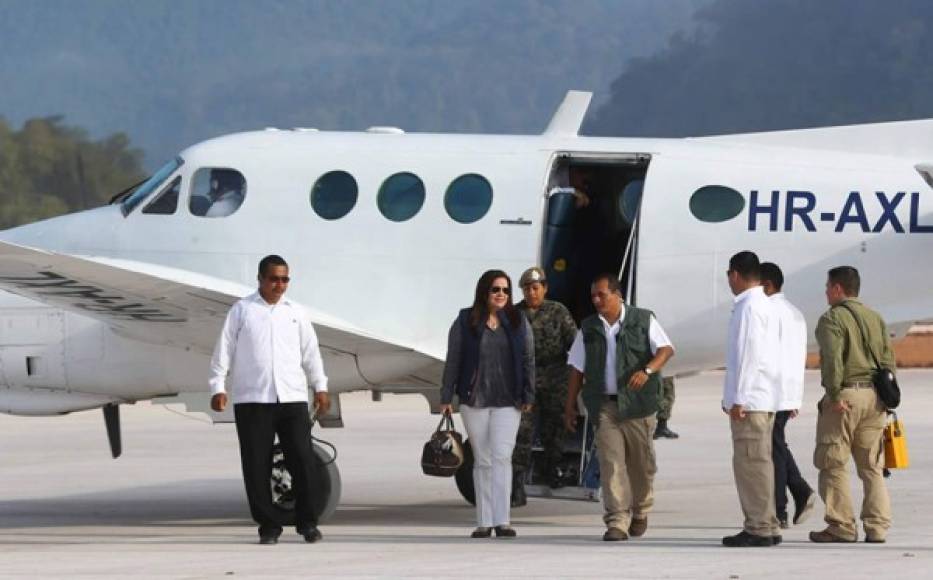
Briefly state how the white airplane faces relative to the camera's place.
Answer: facing to the left of the viewer

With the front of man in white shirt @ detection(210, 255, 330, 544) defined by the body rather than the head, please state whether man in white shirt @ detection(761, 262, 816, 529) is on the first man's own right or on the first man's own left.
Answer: on the first man's own left

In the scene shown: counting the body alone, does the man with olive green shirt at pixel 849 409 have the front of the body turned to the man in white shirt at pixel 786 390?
yes

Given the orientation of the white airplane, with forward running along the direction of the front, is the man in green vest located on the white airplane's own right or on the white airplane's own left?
on the white airplane's own left

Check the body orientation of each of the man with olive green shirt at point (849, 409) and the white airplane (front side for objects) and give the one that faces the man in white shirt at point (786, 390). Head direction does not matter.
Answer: the man with olive green shirt

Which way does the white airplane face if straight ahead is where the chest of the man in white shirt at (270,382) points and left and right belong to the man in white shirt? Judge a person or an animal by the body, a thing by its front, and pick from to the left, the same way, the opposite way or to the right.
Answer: to the right

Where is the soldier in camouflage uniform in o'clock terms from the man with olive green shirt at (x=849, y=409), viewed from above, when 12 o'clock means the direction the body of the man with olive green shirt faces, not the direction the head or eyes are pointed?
The soldier in camouflage uniform is roughly at 11 o'clock from the man with olive green shirt.

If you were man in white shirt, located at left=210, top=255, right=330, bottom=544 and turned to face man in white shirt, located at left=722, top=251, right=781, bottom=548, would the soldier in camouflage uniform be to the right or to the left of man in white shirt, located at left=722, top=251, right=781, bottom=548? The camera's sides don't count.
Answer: left

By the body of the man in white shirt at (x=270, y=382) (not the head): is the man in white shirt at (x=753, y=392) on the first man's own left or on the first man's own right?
on the first man's own left

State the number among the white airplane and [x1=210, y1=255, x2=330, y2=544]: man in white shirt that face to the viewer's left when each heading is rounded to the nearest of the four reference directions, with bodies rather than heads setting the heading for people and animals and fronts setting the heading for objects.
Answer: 1

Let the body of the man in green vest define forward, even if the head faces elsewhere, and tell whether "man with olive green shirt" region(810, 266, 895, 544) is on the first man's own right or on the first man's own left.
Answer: on the first man's own left

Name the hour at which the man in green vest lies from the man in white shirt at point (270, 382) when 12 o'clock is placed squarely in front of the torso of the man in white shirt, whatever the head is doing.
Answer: The man in green vest is roughly at 9 o'clock from the man in white shirt.

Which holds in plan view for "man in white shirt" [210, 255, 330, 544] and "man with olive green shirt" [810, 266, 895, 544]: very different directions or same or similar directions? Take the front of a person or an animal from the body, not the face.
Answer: very different directions

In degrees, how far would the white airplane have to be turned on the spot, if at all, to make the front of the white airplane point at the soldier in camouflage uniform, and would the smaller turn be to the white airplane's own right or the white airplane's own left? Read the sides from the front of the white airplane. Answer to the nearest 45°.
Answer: approximately 135° to the white airplane's own left
